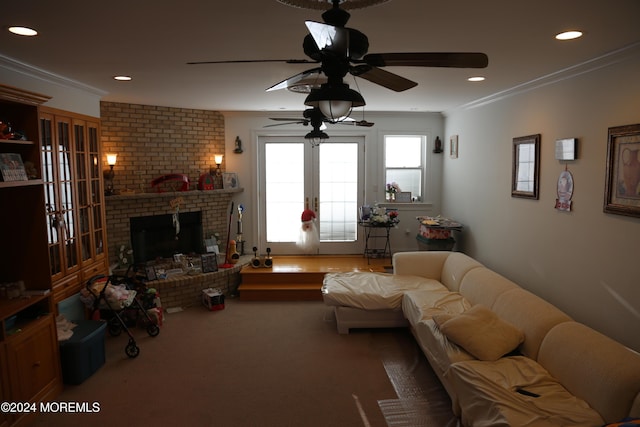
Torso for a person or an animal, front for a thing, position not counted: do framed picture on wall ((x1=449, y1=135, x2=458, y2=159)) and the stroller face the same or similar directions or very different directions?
very different directions

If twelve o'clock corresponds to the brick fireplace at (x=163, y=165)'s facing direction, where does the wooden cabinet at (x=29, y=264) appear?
The wooden cabinet is roughly at 2 o'clock from the brick fireplace.

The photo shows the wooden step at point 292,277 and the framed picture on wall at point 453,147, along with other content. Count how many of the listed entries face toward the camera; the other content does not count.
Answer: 1

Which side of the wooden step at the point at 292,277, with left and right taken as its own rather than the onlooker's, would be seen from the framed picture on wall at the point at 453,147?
left

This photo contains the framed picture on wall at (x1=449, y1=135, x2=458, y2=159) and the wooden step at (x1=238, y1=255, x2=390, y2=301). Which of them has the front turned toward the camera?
the wooden step

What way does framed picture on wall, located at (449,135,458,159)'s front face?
to the viewer's left

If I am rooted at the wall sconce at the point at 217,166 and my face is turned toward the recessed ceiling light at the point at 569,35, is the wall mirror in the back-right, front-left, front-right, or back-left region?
front-left

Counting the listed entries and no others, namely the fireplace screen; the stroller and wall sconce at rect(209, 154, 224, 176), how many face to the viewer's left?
0

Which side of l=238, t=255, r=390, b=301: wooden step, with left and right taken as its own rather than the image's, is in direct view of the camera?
front

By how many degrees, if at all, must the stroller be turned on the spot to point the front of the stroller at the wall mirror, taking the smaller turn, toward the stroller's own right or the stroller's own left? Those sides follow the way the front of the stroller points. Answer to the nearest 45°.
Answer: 0° — it already faces it

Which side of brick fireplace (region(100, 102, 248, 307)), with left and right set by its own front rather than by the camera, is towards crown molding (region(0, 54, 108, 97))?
right

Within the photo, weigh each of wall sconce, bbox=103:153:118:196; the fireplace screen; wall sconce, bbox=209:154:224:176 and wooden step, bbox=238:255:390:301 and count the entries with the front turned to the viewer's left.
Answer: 0
